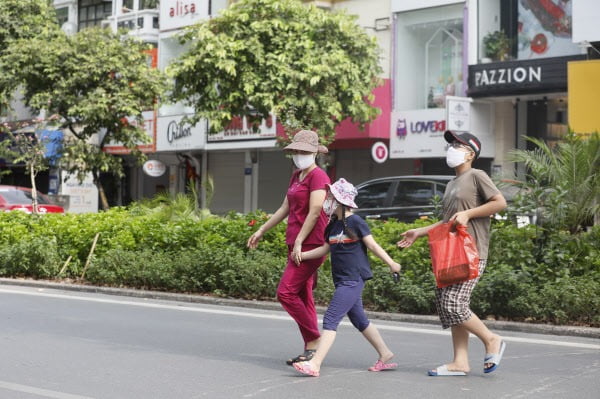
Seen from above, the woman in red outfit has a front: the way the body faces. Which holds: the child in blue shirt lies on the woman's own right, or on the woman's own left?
on the woman's own left

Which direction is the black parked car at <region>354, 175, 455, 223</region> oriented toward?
to the viewer's left

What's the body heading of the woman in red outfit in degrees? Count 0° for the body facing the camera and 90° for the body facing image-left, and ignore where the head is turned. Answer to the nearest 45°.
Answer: approximately 45°

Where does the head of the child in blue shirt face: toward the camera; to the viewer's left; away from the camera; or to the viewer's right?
to the viewer's left

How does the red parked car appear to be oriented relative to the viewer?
to the viewer's right

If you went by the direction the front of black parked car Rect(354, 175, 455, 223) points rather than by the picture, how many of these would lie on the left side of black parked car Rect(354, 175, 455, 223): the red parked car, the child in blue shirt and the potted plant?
1

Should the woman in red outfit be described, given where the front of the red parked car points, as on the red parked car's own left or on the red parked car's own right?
on the red parked car's own right

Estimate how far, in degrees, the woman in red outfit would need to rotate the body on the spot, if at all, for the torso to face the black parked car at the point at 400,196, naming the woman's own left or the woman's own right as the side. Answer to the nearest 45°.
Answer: approximately 135° to the woman's own right
